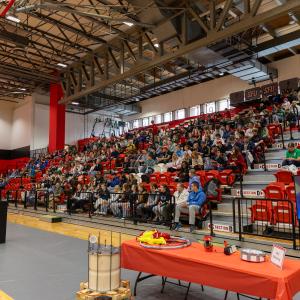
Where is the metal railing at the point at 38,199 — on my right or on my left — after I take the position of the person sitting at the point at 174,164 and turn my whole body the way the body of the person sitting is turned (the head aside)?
on my right

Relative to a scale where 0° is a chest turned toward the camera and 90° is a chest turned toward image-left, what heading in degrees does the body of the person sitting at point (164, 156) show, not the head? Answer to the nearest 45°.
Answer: approximately 45°

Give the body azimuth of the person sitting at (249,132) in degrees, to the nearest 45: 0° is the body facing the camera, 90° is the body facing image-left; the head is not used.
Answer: approximately 45°

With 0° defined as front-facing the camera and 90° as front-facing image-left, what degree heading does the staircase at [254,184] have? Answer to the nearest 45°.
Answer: approximately 45°

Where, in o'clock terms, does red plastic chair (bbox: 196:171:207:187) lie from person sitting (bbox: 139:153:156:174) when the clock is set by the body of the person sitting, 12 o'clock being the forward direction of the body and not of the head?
The red plastic chair is roughly at 10 o'clock from the person sitting.

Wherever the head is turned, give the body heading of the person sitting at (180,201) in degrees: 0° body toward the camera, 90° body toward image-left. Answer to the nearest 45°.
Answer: approximately 45°

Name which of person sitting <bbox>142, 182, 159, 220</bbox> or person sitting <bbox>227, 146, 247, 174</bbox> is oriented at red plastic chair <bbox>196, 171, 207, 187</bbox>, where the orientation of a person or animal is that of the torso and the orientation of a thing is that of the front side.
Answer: person sitting <bbox>227, 146, 247, 174</bbox>

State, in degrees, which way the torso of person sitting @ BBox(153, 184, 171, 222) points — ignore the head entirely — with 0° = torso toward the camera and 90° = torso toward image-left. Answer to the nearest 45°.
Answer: approximately 45°

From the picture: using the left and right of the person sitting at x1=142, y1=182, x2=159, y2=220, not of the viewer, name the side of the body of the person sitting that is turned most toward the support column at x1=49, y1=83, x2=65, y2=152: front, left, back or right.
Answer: right

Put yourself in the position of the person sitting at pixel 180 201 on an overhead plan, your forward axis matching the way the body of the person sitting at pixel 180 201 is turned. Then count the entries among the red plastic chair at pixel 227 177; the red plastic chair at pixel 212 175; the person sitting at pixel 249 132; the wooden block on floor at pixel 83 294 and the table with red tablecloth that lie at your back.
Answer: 3

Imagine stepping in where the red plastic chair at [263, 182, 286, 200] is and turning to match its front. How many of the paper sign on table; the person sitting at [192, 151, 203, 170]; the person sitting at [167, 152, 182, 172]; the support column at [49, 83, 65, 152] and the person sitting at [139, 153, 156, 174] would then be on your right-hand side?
4

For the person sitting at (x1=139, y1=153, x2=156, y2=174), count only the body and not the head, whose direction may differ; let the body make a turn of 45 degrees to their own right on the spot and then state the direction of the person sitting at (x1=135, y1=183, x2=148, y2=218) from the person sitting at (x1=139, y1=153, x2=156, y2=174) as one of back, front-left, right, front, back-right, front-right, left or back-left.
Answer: left

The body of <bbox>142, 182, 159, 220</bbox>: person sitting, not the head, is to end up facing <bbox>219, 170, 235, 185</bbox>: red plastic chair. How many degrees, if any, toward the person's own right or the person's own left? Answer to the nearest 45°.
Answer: approximately 135° to the person's own left

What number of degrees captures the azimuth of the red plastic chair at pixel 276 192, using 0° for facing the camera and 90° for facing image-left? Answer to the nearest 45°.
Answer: approximately 45°
